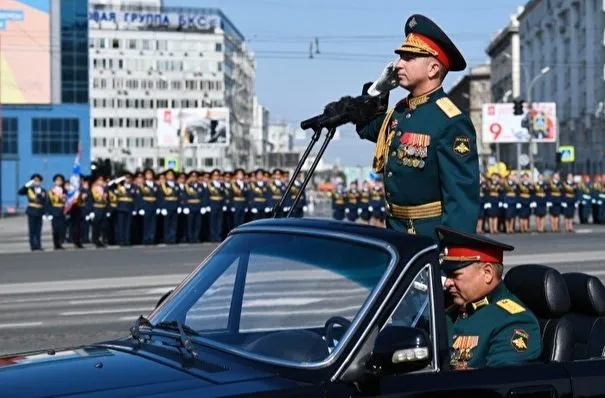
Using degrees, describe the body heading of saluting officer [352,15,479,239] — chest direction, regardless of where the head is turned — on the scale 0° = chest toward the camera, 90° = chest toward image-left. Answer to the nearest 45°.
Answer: approximately 45°

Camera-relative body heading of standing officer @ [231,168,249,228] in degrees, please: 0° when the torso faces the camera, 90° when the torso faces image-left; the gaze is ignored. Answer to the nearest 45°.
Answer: approximately 0°

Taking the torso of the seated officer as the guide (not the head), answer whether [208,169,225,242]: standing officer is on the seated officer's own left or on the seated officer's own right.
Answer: on the seated officer's own right

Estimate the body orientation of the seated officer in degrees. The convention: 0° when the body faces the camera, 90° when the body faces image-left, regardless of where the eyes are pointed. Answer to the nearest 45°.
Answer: approximately 45°

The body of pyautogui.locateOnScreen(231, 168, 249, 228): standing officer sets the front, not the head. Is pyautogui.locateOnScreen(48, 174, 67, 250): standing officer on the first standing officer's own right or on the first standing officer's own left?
on the first standing officer's own right

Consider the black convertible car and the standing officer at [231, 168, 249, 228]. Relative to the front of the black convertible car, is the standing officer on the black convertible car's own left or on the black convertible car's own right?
on the black convertible car's own right
